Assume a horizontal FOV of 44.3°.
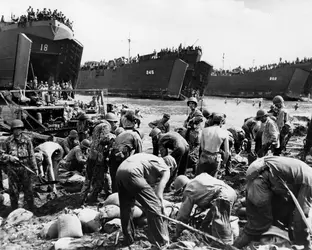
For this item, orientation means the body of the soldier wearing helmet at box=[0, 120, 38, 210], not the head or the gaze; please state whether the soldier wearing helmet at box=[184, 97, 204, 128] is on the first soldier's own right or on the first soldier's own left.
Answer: on the first soldier's own left

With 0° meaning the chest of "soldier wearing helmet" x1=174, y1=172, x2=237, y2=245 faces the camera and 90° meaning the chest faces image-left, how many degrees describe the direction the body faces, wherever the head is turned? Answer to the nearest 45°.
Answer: approximately 90°

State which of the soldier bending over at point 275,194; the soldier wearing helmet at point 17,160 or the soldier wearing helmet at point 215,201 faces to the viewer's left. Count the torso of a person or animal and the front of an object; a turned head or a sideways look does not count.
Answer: the soldier wearing helmet at point 215,201

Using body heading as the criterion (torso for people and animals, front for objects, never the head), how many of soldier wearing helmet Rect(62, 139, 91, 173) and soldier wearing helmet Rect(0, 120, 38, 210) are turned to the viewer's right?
1

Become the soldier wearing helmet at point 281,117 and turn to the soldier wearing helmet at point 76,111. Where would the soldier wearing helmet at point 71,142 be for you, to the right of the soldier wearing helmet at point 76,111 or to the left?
left

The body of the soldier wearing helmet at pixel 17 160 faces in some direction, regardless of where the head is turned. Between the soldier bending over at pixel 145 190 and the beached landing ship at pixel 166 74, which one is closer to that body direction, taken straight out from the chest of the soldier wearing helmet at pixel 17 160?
the soldier bending over

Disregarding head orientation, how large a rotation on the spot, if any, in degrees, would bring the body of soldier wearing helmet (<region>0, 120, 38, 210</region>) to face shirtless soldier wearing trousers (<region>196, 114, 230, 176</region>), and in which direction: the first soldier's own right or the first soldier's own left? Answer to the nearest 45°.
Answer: approximately 90° to the first soldier's own left
